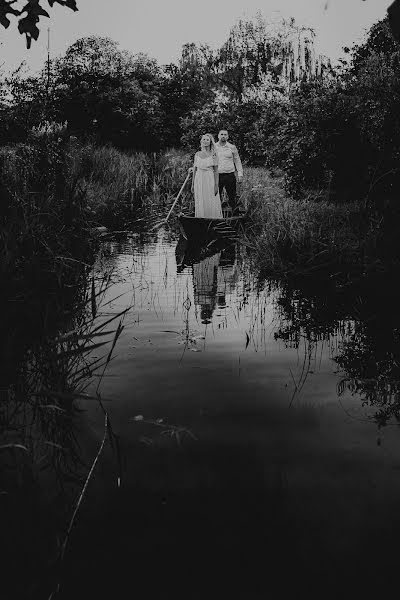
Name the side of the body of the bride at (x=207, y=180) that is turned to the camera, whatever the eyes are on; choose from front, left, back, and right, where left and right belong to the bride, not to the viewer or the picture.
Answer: front

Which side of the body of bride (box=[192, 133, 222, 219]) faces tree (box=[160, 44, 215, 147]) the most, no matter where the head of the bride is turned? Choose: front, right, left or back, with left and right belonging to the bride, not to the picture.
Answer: back

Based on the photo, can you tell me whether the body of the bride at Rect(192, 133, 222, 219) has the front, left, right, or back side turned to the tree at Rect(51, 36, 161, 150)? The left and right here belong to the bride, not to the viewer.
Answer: back

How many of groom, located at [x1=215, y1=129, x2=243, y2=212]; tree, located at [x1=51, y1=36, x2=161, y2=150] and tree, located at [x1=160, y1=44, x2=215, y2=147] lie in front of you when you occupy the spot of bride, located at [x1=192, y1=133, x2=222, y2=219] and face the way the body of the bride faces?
0

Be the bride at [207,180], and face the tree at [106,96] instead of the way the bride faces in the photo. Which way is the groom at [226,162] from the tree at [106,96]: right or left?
right

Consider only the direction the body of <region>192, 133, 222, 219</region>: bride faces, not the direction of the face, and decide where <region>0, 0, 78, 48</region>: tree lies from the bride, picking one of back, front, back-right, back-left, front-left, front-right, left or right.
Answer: front

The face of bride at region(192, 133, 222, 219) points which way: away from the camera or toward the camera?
toward the camera
